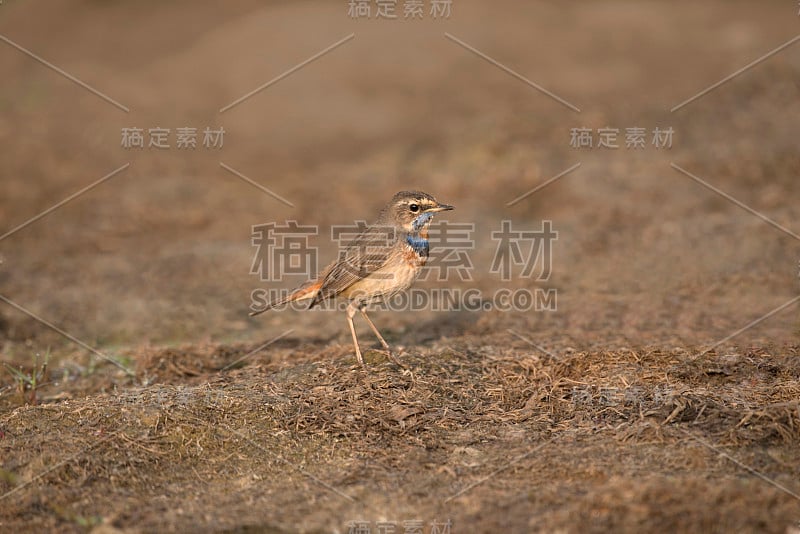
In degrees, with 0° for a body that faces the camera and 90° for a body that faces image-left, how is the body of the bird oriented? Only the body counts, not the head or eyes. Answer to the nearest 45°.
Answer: approximately 270°
